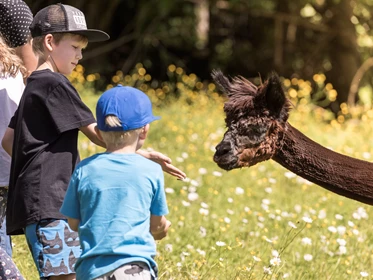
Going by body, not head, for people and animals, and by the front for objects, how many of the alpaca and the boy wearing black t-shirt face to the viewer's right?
1

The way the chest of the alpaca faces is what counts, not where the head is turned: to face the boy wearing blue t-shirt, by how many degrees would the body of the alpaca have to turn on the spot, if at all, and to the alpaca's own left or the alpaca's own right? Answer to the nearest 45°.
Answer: approximately 45° to the alpaca's own left

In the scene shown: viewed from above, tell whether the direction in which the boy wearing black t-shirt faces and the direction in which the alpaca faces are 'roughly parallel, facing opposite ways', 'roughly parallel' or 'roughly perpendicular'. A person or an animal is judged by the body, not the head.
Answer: roughly parallel, facing opposite ways

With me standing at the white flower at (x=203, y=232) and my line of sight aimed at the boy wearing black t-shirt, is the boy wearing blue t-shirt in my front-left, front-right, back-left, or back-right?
front-left

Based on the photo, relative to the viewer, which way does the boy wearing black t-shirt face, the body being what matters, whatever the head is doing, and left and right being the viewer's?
facing to the right of the viewer

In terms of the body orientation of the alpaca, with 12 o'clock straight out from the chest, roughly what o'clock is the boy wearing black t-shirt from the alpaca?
The boy wearing black t-shirt is roughly at 11 o'clock from the alpaca.

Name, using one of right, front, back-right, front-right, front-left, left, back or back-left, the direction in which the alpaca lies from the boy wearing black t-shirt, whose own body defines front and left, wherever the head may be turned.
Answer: front

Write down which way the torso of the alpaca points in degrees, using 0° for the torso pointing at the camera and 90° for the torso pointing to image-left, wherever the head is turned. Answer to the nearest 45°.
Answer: approximately 90°

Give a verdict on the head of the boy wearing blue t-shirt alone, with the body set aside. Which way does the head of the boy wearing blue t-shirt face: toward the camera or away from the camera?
away from the camera

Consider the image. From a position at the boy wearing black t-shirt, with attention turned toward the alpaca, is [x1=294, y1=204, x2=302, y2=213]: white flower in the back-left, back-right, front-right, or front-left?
front-left
